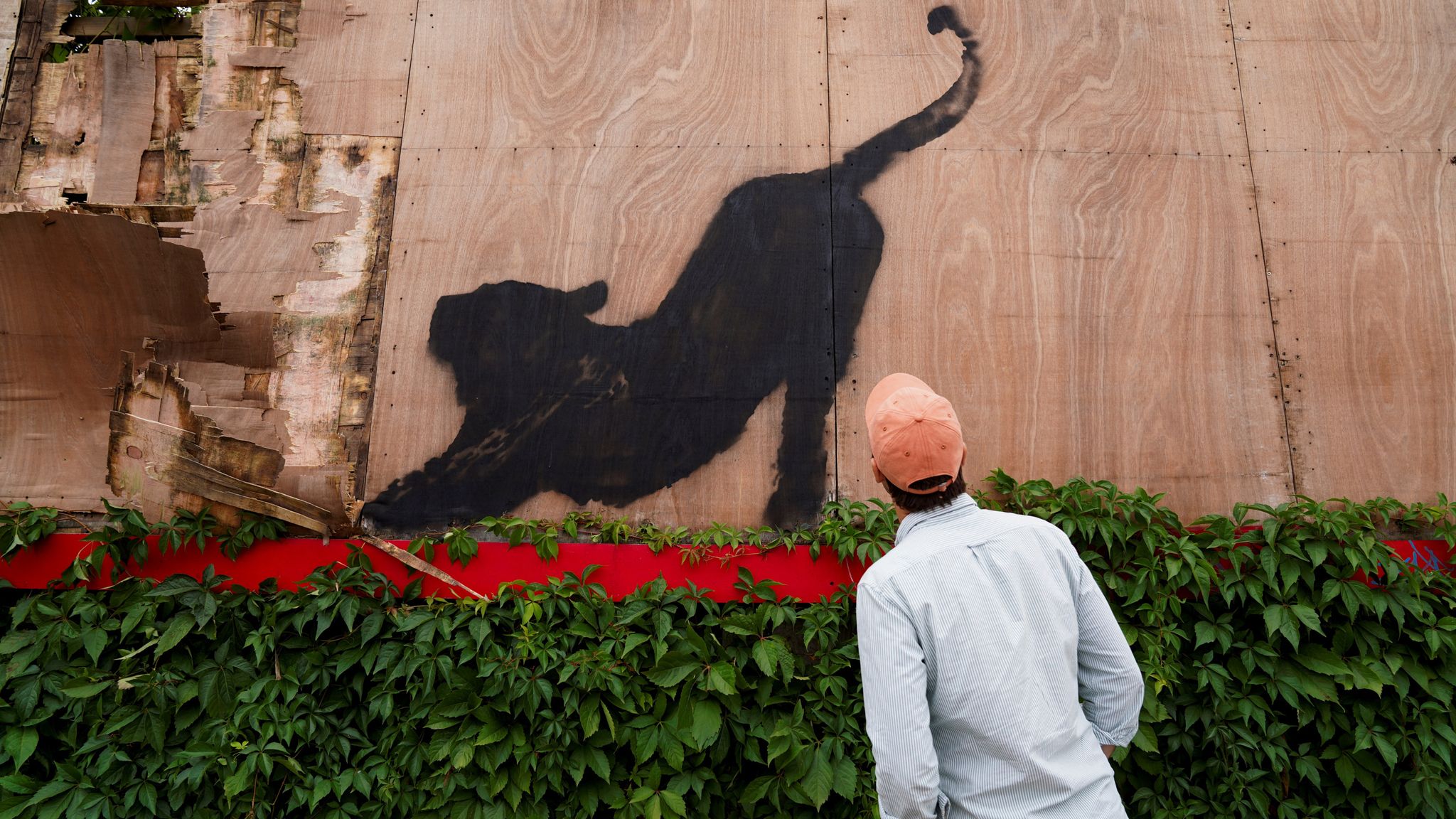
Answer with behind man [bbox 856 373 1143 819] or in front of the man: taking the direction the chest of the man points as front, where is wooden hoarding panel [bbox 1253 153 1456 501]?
in front

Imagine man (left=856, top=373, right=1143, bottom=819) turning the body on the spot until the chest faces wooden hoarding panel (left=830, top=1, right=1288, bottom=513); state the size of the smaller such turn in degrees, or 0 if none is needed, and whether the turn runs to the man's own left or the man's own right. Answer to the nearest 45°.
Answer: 0° — they already face it

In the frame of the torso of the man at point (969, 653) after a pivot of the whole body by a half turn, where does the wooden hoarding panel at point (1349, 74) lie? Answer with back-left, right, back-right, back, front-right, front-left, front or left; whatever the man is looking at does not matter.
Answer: back-left

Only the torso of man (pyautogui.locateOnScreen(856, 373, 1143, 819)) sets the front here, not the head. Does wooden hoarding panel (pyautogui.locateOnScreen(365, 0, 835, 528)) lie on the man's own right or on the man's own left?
on the man's own left

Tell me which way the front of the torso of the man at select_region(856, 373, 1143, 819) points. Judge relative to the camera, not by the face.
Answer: away from the camera

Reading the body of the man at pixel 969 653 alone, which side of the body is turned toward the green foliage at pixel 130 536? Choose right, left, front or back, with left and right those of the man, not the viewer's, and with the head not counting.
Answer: left
